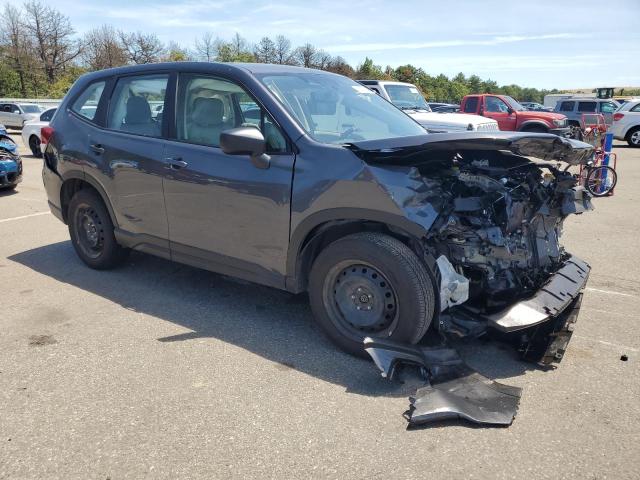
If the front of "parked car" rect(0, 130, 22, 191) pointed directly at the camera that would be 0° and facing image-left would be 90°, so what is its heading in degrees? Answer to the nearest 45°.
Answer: approximately 315°

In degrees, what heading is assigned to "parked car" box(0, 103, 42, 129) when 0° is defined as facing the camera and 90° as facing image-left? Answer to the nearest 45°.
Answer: approximately 315°

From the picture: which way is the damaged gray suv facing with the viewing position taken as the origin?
facing the viewer and to the right of the viewer

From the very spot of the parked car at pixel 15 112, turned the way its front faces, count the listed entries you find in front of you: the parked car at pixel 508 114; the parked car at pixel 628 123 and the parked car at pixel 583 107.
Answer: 3

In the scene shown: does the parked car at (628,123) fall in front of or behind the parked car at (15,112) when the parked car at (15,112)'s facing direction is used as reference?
in front

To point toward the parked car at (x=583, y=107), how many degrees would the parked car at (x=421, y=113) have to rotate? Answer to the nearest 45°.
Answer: approximately 90° to its left

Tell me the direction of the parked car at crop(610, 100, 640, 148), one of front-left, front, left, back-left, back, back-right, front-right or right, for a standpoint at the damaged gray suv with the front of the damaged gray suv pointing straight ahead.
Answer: left

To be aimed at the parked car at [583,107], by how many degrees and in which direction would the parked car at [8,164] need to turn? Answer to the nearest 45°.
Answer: approximately 45° to its left

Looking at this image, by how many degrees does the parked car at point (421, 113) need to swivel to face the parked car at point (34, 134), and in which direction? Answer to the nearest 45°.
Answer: approximately 135° to its right

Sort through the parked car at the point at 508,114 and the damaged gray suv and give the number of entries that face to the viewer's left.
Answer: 0

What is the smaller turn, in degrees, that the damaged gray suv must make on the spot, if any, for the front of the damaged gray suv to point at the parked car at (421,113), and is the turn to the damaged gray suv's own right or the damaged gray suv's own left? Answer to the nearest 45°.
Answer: approximately 135° to the damaged gray suv's own left
